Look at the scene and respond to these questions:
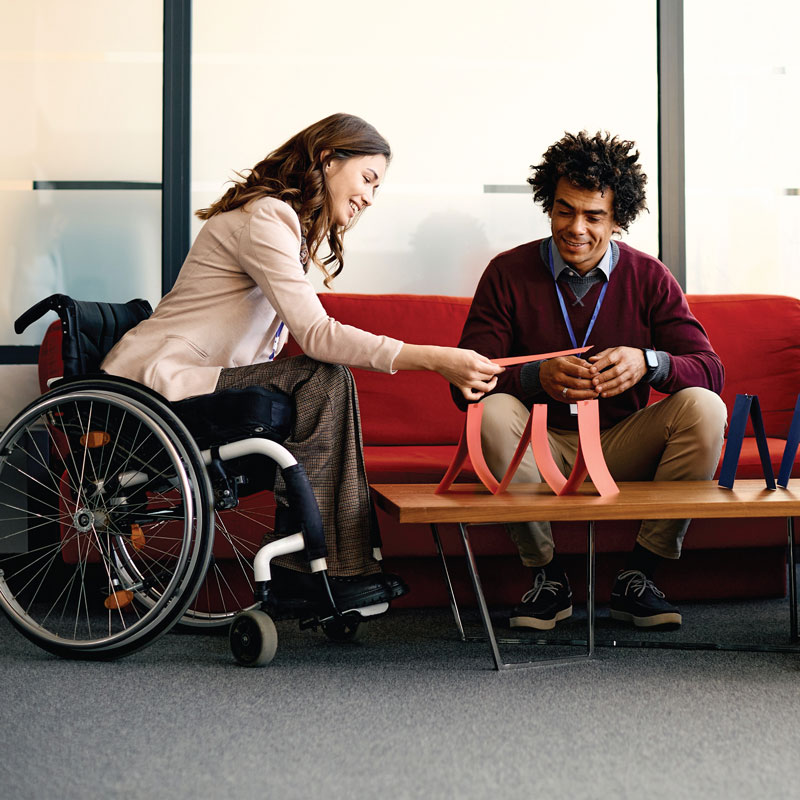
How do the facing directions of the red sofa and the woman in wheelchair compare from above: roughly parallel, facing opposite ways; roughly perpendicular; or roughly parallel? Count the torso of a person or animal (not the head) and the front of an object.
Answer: roughly perpendicular

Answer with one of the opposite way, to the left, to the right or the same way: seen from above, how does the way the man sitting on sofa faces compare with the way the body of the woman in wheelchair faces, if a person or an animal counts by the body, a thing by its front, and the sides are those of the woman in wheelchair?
to the right

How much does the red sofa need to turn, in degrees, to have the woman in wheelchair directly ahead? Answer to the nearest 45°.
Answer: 0° — it already faces them

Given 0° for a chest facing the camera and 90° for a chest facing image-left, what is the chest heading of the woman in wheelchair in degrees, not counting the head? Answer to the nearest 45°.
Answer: approximately 270°

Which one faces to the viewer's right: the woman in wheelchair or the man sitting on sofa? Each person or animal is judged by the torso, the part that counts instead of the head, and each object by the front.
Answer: the woman in wheelchair

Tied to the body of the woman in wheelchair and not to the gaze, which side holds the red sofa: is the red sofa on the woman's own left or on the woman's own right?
on the woman's own left

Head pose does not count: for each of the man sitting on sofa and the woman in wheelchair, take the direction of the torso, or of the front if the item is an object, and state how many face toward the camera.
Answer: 1

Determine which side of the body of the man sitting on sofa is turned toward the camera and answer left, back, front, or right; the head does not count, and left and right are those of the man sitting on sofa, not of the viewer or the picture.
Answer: front

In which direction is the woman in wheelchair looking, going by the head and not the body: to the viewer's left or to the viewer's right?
to the viewer's right

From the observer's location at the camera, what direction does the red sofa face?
facing the viewer

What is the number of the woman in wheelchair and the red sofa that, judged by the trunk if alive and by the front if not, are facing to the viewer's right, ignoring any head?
1
